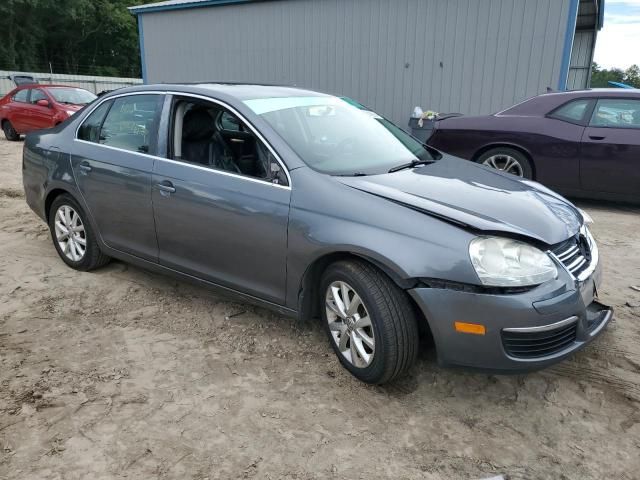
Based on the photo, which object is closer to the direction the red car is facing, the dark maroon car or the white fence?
the dark maroon car

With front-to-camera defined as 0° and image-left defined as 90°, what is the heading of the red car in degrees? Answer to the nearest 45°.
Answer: approximately 315°

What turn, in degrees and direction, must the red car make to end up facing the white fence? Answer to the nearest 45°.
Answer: approximately 135° to its left

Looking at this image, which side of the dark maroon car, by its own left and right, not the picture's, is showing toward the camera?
right

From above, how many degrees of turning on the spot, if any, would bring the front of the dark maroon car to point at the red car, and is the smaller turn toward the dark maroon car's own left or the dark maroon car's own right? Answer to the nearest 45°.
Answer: approximately 180°

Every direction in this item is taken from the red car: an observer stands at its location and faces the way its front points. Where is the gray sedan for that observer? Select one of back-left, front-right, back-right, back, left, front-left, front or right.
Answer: front-right

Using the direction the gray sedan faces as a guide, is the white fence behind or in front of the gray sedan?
behind

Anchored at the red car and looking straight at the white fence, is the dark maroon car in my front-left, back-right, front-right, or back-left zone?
back-right

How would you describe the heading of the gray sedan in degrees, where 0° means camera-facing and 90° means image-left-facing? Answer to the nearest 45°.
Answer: approximately 315°

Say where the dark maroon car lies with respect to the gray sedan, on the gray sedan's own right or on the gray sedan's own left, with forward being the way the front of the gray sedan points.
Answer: on the gray sedan's own left

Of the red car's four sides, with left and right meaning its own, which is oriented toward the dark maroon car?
front
